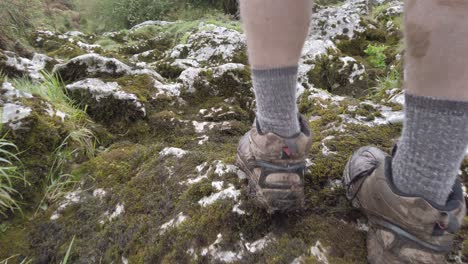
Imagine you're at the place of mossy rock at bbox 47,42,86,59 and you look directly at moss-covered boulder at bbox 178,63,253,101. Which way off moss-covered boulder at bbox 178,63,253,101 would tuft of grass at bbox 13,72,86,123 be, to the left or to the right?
right

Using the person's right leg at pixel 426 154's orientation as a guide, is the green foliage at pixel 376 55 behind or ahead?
ahead

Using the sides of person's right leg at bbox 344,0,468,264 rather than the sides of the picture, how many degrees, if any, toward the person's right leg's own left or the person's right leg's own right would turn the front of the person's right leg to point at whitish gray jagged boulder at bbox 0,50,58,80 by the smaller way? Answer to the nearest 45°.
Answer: approximately 45° to the person's right leg's own left

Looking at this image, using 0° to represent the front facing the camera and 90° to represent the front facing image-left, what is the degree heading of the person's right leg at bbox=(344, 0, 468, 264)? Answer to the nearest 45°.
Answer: approximately 135°

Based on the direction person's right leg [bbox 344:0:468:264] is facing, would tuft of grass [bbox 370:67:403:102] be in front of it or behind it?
in front

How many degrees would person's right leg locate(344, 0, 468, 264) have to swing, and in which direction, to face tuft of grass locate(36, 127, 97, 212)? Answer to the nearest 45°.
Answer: approximately 45° to its left

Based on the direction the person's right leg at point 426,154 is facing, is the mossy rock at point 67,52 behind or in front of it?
in front
